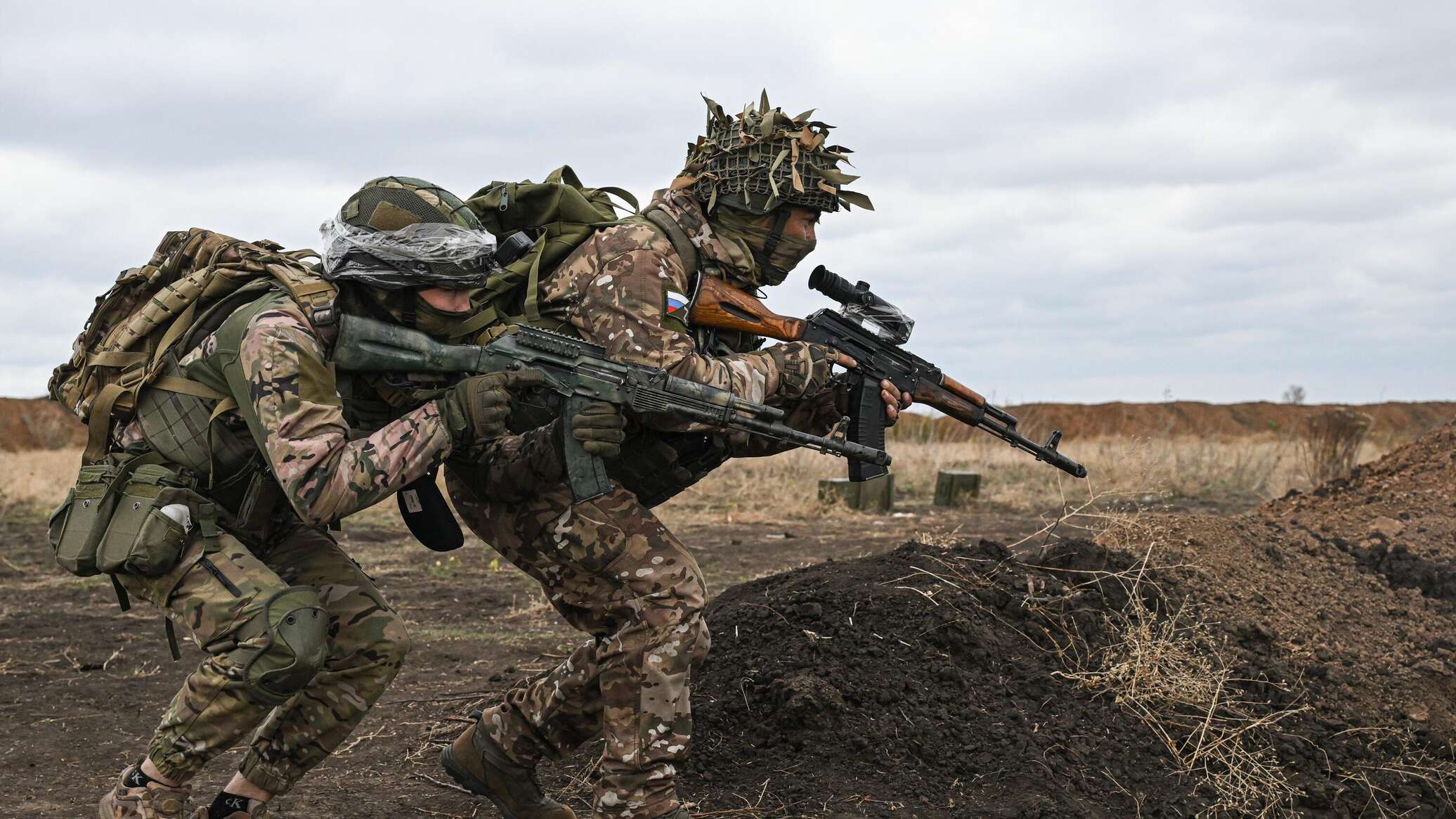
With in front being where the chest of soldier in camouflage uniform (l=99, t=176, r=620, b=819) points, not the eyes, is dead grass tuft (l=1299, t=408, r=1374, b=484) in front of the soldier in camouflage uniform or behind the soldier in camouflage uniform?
in front

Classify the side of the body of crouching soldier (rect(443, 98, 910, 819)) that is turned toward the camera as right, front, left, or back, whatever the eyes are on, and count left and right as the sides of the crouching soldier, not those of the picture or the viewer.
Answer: right

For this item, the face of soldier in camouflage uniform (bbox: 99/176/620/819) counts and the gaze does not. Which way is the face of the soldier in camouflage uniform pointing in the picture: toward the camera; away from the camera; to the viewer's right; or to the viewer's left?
to the viewer's right

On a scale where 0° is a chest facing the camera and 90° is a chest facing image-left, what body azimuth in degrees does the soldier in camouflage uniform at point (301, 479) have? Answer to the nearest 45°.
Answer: approximately 270°

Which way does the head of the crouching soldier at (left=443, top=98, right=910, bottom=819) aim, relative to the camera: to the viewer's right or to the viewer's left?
to the viewer's right

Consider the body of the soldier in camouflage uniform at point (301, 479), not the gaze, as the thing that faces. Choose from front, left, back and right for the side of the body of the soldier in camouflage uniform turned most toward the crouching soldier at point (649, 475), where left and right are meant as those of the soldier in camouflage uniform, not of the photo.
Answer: front

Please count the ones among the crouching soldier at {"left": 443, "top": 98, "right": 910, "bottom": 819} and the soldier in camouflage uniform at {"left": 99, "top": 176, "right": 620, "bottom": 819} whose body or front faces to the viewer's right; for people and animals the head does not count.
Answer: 2

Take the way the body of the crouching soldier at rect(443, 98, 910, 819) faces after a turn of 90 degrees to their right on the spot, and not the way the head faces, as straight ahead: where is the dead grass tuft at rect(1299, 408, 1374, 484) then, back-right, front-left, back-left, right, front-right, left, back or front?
back-left
